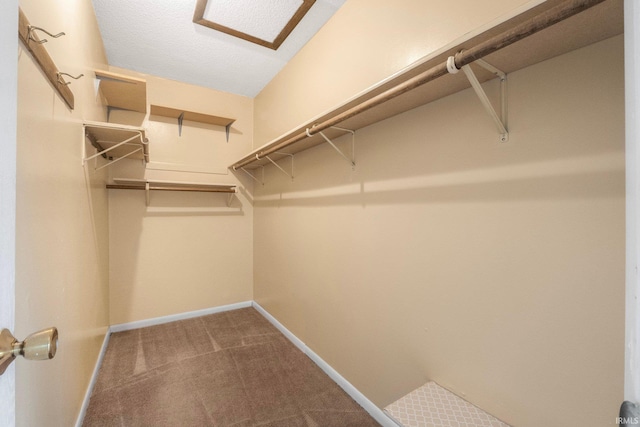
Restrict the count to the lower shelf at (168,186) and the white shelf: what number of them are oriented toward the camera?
1

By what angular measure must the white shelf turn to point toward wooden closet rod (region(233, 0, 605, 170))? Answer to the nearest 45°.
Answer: approximately 45° to its right

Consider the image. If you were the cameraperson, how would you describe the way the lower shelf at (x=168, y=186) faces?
facing the viewer

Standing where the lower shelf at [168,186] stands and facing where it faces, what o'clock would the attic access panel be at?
The attic access panel is roughly at 11 o'clock from the lower shelf.

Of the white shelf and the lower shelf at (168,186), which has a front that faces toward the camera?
the lower shelf

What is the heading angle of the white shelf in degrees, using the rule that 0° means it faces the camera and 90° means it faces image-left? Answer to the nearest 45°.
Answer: approximately 270°

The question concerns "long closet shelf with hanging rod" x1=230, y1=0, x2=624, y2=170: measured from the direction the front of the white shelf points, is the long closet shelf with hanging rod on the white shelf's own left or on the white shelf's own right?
on the white shelf's own right

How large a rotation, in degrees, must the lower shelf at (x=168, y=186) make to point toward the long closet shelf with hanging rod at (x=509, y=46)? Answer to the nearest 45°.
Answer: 0° — it already faces it

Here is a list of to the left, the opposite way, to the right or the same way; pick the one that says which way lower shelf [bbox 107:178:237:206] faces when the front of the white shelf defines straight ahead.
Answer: to the right

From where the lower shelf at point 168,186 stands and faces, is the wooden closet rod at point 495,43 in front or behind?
in front
